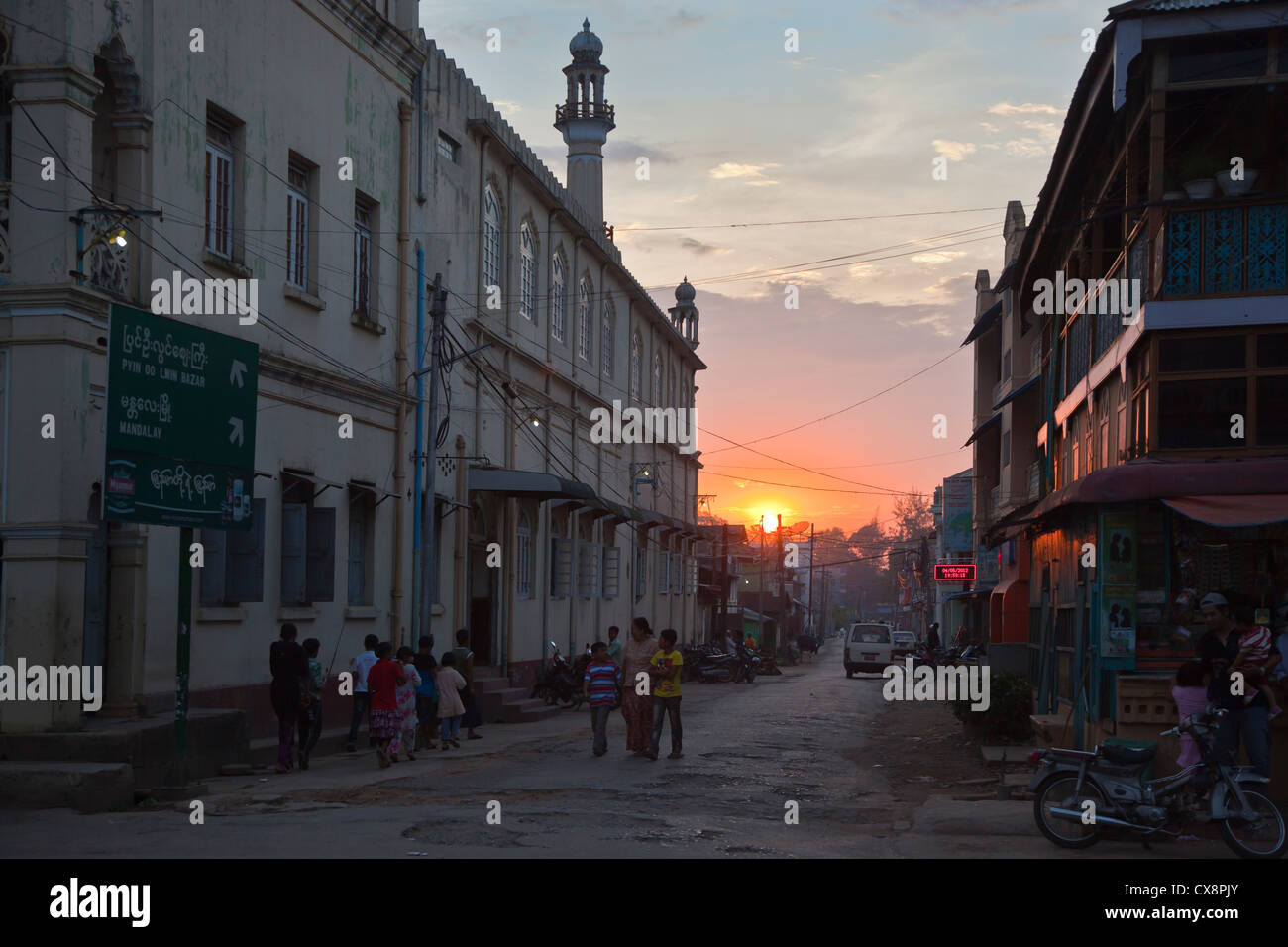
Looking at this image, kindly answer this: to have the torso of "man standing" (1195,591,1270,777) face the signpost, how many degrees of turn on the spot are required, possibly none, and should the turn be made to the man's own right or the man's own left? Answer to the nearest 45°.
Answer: approximately 45° to the man's own right

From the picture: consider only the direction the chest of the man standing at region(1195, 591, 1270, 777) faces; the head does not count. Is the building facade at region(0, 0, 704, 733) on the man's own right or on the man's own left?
on the man's own right

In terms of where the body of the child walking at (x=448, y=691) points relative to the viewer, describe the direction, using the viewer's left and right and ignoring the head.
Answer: facing away from the viewer

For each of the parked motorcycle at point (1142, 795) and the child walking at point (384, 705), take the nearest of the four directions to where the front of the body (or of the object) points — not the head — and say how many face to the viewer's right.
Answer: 1

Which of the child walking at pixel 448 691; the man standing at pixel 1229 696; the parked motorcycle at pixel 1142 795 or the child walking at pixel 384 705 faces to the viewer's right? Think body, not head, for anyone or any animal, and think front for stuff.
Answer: the parked motorcycle

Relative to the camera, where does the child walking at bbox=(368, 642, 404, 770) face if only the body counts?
away from the camera

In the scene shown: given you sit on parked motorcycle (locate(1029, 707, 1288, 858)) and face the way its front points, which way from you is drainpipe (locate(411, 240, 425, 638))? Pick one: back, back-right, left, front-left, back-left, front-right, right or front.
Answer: back-left

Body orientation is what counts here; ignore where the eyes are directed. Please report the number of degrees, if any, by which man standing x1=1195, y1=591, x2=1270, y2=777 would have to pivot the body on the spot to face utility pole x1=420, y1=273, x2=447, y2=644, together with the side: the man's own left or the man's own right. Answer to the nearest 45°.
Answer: approximately 90° to the man's own right

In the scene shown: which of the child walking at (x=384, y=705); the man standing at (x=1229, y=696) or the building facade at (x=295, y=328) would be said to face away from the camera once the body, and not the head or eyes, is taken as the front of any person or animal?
the child walking

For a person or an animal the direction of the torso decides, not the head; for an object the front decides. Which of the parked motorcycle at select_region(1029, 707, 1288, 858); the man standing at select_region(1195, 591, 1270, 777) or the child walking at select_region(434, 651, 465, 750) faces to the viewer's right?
the parked motorcycle
